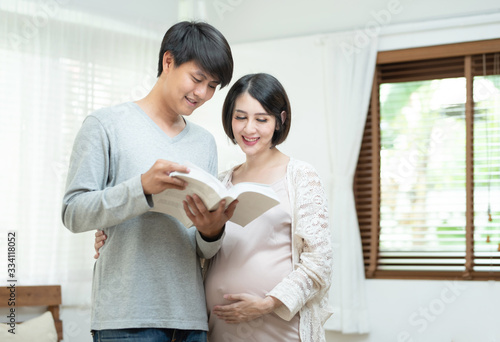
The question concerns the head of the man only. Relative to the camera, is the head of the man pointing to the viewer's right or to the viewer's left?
to the viewer's right

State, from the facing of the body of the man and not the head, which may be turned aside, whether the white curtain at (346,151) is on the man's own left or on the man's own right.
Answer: on the man's own left

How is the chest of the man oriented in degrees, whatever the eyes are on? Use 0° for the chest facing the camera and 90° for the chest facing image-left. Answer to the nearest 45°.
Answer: approximately 315°

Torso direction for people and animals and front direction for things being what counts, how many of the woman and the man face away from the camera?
0

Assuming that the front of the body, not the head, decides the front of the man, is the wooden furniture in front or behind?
behind

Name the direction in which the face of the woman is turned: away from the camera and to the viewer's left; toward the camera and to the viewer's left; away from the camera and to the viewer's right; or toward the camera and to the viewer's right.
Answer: toward the camera and to the viewer's left

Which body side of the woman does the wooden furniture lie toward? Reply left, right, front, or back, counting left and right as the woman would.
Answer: right
